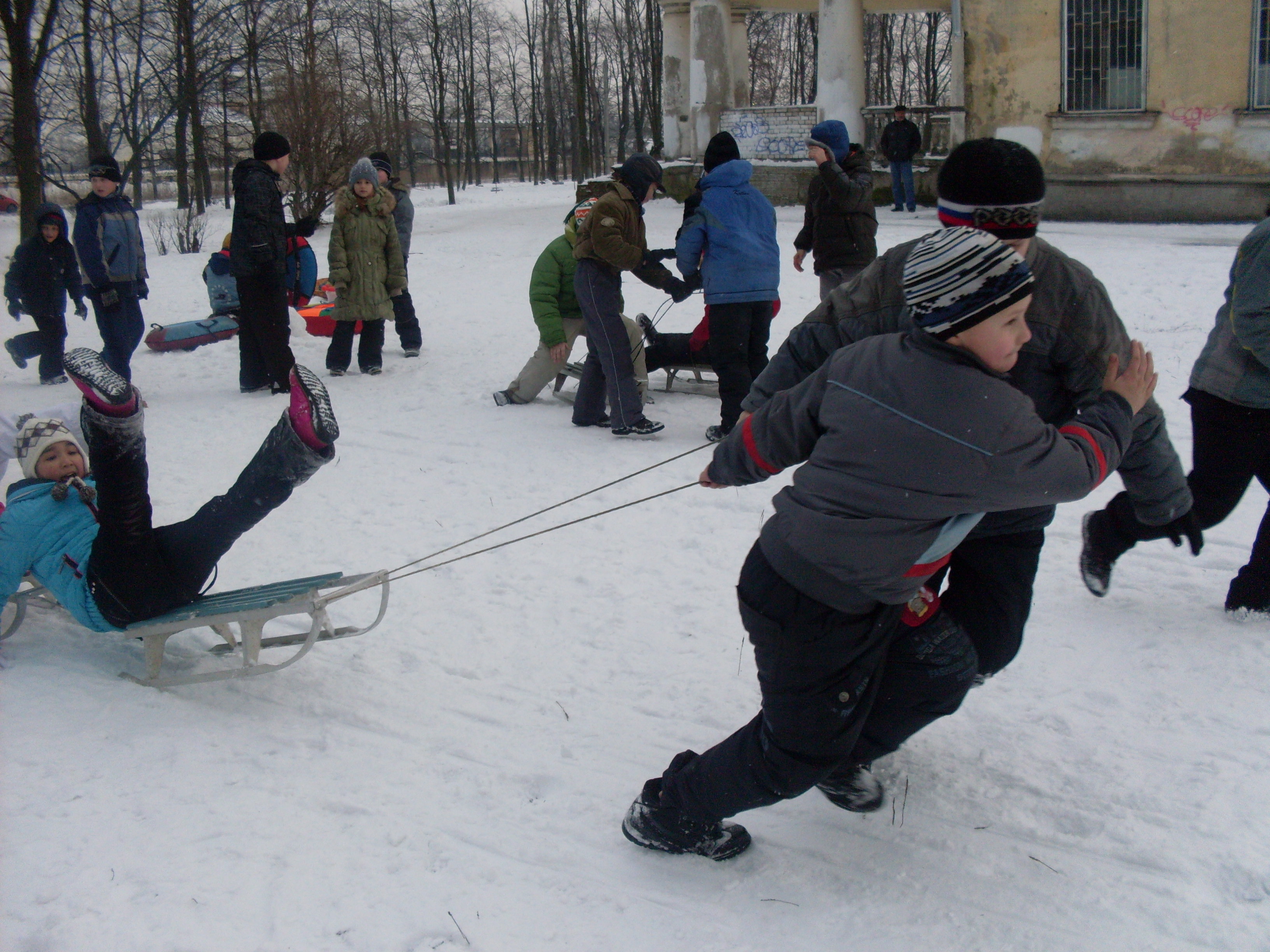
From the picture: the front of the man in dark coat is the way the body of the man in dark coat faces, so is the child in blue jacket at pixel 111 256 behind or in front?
in front

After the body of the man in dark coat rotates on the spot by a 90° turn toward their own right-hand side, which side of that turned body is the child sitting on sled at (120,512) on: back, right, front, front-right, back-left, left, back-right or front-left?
left

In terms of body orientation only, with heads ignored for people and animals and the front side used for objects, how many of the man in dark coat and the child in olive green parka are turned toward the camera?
2

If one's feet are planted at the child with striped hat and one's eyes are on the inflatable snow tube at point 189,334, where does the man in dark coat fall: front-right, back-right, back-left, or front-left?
front-right

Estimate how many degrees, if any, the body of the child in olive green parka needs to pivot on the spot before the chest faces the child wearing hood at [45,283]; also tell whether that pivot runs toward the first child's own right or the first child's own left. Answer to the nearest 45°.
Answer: approximately 90° to the first child's own right

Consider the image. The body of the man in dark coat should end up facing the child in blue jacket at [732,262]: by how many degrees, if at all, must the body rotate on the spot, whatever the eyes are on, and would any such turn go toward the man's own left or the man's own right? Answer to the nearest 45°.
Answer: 0° — they already face them

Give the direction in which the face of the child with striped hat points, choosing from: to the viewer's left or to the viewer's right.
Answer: to the viewer's right

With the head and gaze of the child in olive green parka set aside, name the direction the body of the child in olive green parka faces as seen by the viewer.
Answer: toward the camera

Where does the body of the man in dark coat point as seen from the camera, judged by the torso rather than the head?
toward the camera

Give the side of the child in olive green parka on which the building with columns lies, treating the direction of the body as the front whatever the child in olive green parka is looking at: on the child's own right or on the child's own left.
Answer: on the child's own left

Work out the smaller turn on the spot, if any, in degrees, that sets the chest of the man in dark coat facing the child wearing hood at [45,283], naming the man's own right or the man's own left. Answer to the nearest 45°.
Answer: approximately 45° to the man's own right
